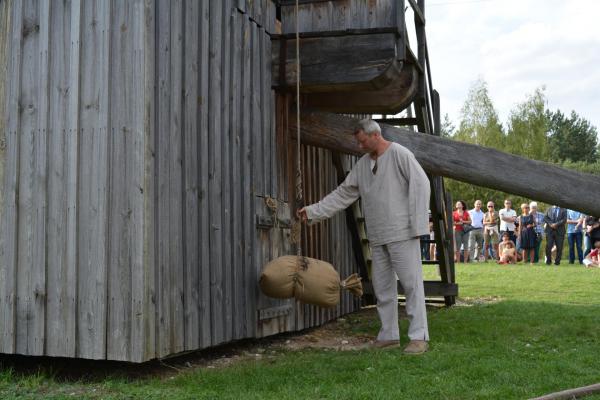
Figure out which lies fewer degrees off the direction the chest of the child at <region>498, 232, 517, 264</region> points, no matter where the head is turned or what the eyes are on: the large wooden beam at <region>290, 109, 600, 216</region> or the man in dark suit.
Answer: the large wooden beam

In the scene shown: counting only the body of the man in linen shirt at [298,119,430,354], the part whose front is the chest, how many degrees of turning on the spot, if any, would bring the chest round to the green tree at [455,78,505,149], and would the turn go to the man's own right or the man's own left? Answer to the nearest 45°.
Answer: approximately 135° to the man's own right

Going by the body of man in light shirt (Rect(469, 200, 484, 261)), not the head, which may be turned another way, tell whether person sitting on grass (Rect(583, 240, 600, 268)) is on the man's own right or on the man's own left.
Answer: on the man's own left

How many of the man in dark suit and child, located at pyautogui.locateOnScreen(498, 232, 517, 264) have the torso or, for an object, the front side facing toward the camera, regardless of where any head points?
2

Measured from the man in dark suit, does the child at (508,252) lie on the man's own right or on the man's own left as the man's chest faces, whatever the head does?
on the man's own right

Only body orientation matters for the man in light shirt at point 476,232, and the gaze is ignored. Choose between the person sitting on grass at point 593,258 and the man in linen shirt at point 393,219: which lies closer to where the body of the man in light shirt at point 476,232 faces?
the man in linen shirt

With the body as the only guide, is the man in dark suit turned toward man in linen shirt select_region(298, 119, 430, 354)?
yes

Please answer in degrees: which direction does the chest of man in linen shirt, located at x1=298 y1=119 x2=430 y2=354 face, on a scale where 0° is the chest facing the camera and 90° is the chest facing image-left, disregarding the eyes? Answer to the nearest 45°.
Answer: approximately 45°

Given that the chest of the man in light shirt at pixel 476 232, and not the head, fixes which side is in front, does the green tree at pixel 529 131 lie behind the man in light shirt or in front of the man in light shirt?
behind

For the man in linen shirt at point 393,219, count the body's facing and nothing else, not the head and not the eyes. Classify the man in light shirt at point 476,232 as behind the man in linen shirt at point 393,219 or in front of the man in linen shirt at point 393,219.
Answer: behind

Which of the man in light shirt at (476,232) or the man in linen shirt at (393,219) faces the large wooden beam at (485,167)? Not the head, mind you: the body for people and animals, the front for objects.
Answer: the man in light shirt at (476,232)
